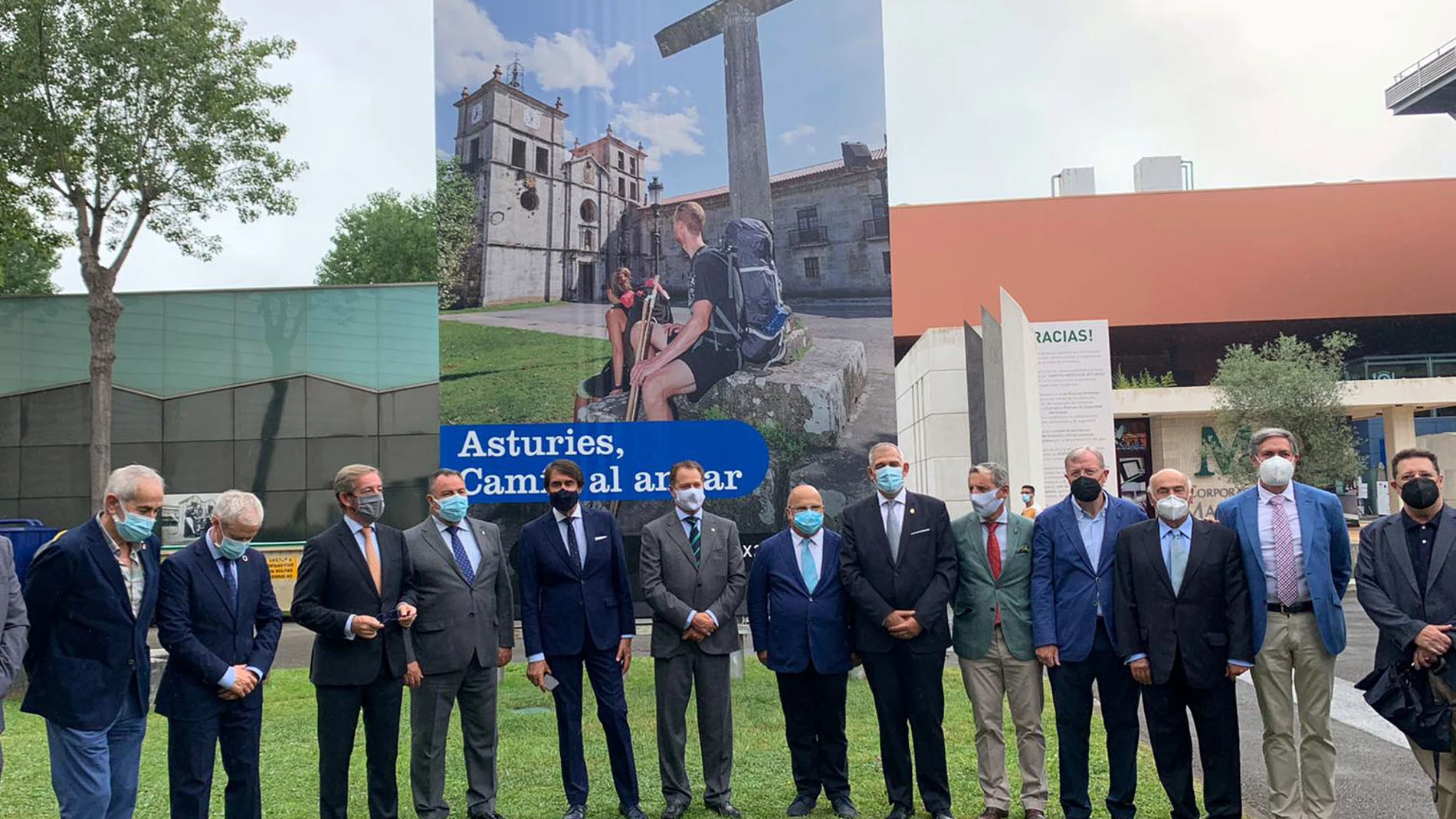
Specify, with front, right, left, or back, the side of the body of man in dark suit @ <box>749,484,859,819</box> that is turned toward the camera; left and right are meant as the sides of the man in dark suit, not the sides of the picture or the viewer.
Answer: front

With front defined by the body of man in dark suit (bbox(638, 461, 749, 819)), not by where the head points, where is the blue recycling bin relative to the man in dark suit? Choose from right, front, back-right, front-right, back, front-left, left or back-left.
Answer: back-right

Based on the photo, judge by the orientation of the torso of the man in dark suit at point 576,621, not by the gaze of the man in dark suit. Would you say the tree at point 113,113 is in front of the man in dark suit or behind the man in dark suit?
behind

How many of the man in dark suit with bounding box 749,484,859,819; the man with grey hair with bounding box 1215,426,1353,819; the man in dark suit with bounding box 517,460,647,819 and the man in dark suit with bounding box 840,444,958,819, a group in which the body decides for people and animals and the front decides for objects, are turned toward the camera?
4

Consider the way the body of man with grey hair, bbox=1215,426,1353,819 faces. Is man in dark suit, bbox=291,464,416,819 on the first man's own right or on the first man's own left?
on the first man's own right

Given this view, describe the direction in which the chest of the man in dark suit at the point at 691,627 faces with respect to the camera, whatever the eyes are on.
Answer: toward the camera

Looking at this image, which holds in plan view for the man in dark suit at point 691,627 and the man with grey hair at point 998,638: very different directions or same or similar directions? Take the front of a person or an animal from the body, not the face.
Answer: same or similar directions

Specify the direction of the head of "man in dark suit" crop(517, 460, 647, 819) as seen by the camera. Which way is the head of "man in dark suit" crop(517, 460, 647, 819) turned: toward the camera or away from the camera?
toward the camera

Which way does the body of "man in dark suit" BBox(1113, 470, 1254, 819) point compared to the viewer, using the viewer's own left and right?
facing the viewer

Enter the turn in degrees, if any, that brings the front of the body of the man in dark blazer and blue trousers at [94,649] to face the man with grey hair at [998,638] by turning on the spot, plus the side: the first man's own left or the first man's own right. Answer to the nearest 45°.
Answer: approximately 45° to the first man's own left

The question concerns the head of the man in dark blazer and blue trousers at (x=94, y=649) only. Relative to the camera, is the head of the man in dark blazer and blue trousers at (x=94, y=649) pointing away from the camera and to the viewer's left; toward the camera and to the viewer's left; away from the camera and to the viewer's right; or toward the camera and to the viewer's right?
toward the camera and to the viewer's right

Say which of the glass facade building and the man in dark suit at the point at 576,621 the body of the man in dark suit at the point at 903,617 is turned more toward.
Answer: the man in dark suit

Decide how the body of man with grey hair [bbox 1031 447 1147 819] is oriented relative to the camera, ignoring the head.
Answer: toward the camera

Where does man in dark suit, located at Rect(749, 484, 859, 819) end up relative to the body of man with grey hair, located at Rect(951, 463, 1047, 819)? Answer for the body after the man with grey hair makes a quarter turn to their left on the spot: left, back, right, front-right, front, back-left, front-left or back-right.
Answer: back

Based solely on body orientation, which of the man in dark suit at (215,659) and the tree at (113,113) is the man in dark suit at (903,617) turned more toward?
the man in dark suit

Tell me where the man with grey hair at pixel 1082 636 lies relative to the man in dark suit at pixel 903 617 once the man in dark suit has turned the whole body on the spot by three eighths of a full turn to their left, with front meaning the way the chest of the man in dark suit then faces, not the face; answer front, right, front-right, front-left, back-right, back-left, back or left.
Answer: front-right

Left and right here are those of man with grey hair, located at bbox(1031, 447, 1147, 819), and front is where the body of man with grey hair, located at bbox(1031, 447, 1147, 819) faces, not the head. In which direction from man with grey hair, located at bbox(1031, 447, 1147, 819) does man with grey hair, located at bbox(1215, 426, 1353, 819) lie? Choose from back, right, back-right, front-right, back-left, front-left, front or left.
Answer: left

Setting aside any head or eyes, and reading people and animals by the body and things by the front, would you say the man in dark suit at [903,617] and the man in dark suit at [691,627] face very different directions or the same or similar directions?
same or similar directions

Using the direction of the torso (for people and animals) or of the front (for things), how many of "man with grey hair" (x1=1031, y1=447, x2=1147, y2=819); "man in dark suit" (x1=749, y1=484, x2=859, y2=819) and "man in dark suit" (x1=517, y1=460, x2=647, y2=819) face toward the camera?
3
